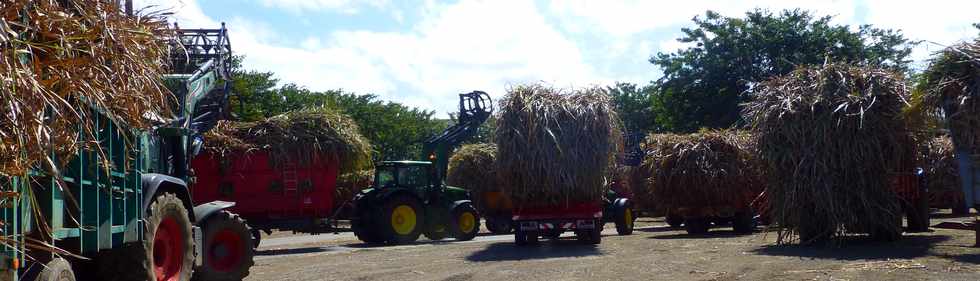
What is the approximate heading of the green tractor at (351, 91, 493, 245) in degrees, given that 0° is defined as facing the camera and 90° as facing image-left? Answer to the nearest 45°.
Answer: approximately 225°

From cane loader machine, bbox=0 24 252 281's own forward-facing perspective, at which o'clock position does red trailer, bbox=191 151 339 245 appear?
The red trailer is roughly at 11 o'clock from the cane loader machine.

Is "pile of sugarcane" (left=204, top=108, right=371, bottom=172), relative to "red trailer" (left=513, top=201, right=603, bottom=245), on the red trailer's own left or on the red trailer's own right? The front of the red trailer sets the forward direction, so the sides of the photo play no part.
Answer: on the red trailer's own left

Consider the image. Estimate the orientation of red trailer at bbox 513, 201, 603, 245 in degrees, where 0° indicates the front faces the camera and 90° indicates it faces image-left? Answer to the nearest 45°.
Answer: approximately 180°

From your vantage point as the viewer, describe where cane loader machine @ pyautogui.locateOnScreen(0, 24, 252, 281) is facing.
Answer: facing away from the viewer and to the right of the viewer

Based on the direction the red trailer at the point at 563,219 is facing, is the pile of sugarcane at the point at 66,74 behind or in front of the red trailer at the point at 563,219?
behind

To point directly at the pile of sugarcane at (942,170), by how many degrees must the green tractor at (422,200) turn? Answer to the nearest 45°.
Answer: approximately 45° to its right
